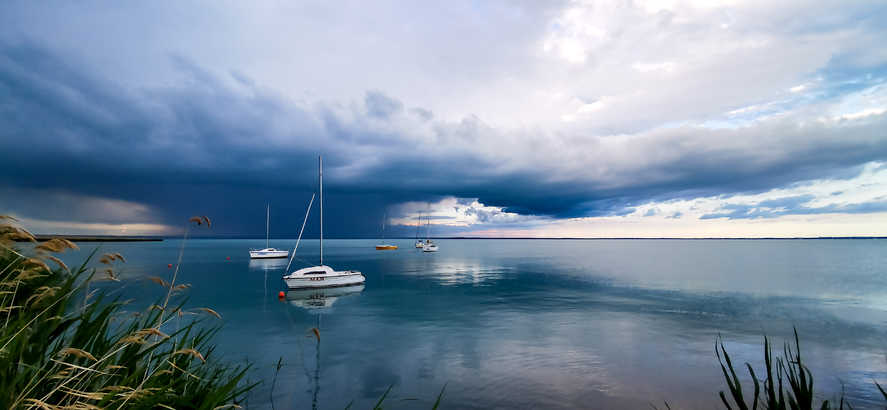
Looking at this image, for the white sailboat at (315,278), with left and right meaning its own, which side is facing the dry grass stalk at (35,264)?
left

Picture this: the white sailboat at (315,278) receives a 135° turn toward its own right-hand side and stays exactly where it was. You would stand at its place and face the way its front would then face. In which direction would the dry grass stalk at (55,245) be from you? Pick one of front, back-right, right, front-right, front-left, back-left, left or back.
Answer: back-right

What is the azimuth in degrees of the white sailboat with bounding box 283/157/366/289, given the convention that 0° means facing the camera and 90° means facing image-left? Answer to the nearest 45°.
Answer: approximately 90°
